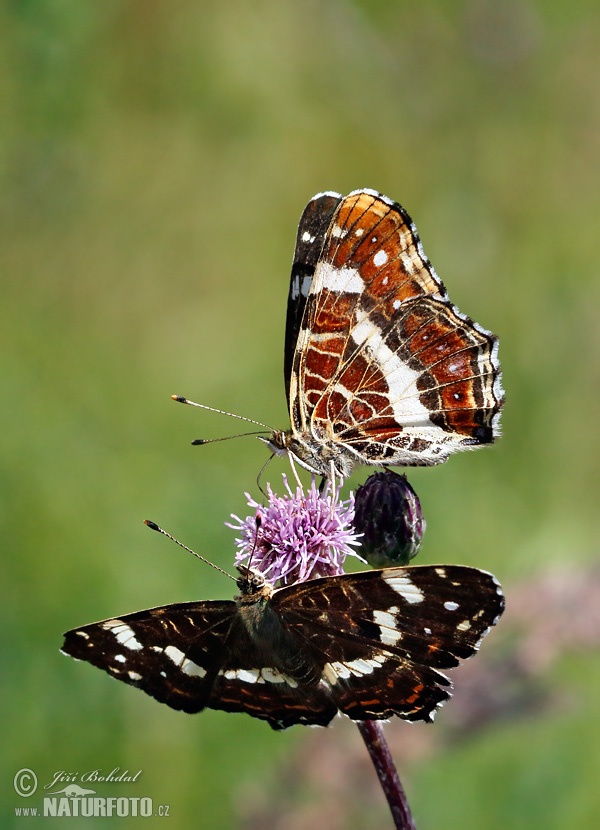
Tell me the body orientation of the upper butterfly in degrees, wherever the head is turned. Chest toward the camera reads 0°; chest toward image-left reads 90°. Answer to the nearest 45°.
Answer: approximately 90°
